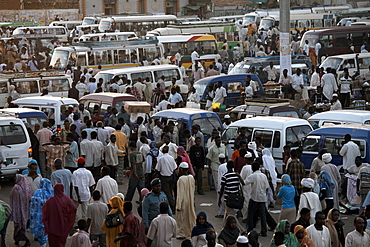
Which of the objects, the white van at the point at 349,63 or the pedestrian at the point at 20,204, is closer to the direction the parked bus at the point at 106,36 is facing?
the pedestrian

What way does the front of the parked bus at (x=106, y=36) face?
to the viewer's left

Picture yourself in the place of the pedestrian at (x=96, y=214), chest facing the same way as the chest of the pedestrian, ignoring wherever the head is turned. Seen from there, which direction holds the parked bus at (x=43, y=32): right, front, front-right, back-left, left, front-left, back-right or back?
front

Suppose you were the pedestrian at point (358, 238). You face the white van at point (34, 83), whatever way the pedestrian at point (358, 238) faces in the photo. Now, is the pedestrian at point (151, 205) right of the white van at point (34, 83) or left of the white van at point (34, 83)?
left

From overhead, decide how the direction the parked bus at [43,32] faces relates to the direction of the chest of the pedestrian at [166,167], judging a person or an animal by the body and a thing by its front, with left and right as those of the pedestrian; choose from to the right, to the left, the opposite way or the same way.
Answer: to the left

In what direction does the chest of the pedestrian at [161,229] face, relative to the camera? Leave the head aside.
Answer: away from the camera

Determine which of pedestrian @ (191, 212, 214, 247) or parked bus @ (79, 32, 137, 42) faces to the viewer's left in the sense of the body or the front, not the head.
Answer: the parked bus

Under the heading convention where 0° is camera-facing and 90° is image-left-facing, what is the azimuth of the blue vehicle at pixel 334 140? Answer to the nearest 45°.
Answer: approximately 90°
